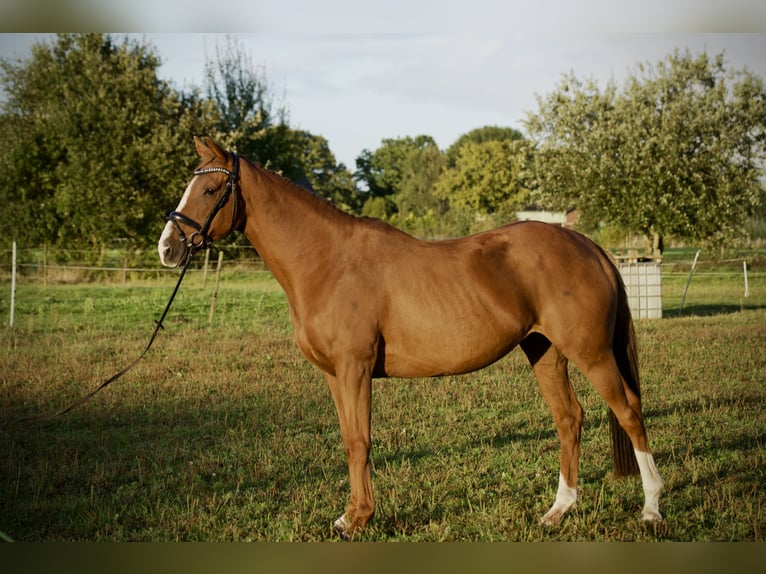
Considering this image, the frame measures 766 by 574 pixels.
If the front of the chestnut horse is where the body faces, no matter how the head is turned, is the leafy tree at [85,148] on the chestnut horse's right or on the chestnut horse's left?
on the chestnut horse's right

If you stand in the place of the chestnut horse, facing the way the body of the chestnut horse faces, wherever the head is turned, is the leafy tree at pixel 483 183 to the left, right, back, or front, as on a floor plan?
right

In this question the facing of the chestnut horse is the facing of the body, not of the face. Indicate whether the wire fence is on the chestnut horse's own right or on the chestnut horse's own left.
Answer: on the chestnut horse's own right

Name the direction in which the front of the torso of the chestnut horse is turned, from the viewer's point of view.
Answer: to the viewer's left

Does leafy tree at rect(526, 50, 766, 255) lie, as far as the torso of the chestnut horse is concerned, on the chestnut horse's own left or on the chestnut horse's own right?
on the chestnut horse's own right

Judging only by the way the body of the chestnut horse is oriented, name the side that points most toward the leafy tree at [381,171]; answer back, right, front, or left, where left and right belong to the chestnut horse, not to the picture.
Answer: right

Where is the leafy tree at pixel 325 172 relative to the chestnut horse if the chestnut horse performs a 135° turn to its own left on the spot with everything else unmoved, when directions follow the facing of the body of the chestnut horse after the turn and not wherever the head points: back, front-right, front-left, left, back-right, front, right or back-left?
back-left
